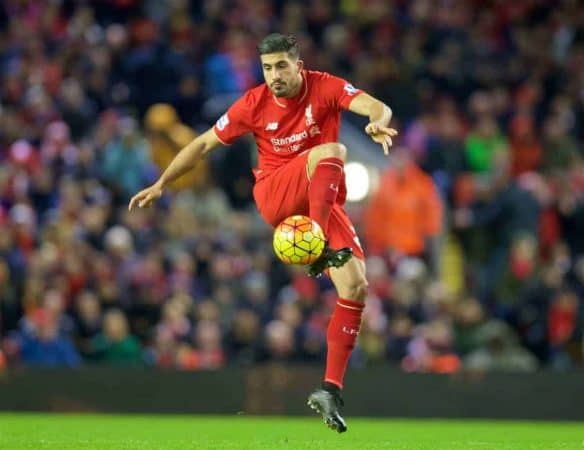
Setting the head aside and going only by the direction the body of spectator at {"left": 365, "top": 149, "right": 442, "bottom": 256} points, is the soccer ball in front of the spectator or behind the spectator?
in front

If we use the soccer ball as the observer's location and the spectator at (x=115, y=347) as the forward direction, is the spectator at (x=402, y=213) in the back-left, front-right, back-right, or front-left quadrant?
front-right

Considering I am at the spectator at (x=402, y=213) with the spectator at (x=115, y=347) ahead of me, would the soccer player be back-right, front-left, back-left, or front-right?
front-left

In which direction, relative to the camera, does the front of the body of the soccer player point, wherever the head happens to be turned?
toward the camera

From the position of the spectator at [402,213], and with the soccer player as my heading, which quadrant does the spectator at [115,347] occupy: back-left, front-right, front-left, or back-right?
front-right

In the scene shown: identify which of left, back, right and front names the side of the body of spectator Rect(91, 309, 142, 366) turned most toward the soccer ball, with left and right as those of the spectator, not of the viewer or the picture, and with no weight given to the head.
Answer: front

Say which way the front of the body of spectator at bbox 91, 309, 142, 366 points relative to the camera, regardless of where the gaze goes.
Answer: toward the camera

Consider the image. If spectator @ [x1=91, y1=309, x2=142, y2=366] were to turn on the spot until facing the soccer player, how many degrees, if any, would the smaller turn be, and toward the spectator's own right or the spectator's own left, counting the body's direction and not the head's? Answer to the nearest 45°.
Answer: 0° — they already face them
